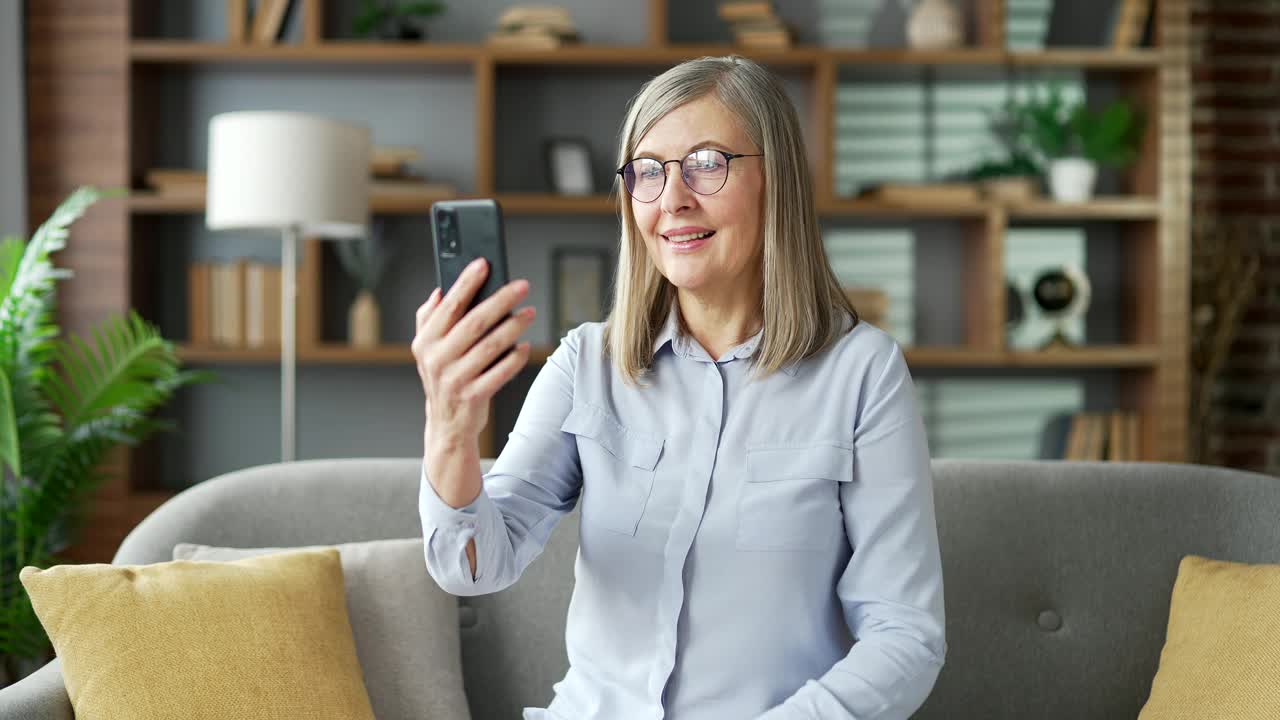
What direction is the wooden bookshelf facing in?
toward the camera

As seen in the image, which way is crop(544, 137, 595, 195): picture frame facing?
toward the camera

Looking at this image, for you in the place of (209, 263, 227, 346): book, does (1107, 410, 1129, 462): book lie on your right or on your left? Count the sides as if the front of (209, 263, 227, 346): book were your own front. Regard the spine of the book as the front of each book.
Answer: on your left

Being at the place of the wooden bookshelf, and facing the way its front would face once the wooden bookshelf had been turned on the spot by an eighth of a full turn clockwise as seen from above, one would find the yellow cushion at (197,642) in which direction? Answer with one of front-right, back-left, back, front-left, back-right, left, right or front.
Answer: front-left

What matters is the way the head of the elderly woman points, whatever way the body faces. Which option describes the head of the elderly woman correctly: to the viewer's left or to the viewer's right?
to the viewer's left

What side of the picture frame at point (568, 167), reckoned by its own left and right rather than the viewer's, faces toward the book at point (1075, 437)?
left
